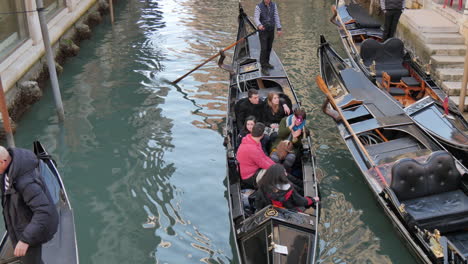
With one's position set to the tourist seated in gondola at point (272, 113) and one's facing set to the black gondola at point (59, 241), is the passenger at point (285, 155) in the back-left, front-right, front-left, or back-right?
front-left

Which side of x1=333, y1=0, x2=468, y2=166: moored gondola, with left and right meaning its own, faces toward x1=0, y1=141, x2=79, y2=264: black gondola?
right

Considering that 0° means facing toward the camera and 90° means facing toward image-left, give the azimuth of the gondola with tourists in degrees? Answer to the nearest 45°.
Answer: approximately 0°

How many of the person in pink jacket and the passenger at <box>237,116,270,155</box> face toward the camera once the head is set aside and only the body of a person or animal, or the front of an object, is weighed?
1

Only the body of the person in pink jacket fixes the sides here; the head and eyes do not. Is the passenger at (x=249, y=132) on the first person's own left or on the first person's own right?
on the first person's own left

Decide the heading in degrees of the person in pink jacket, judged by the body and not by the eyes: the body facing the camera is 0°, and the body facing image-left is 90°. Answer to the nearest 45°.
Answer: approximately 225°

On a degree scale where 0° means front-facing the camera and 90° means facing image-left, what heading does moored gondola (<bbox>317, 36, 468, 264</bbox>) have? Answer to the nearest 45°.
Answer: approximately 315°

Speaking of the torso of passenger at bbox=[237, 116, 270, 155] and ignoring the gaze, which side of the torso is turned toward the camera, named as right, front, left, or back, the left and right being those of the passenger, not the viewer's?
front

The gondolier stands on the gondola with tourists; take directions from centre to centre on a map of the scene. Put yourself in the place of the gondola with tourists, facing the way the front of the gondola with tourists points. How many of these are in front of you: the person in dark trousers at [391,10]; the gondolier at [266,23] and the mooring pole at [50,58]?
0

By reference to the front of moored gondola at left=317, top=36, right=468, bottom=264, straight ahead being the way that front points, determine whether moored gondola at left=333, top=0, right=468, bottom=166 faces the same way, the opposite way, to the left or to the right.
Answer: the same way

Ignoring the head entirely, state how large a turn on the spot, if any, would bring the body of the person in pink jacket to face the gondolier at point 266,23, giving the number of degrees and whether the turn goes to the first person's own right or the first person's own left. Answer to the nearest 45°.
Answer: approximately 45° to the first person's own left

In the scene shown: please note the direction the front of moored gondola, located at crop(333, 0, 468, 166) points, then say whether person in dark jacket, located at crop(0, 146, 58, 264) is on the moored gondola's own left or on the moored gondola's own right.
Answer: on the moored gondola's own right

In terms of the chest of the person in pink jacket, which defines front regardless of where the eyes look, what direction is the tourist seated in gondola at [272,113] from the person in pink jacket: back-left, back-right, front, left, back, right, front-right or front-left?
front-left
